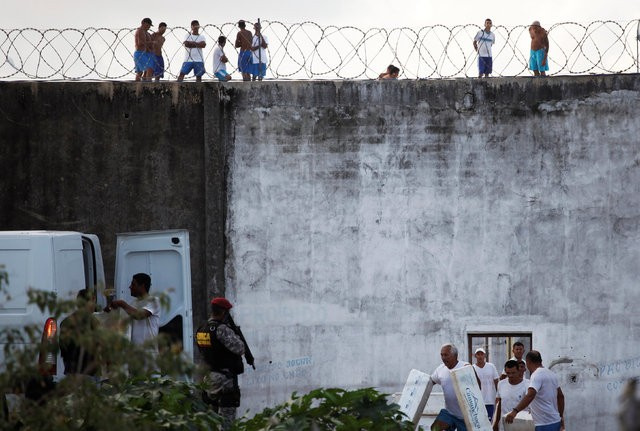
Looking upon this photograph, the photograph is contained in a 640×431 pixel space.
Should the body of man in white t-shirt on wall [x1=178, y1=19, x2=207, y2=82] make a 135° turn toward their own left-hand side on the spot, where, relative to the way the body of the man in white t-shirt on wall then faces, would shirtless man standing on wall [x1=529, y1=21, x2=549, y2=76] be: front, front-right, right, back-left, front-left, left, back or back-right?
front-right

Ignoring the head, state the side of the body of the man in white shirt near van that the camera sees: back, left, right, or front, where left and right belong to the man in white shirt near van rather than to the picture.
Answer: left

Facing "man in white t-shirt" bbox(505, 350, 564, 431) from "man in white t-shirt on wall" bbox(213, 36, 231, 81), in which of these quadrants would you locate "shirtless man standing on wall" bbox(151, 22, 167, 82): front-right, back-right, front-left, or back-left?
back-right

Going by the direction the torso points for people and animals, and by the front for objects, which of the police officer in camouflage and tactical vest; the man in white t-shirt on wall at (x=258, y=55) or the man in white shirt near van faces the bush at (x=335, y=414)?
the man in white t-shirt on wall

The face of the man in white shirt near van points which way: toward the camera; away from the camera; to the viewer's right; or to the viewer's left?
to the viewer's left

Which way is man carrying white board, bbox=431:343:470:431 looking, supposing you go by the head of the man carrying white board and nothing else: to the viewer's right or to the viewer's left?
to the viewer's left

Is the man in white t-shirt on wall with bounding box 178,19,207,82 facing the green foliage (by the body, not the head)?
yes
